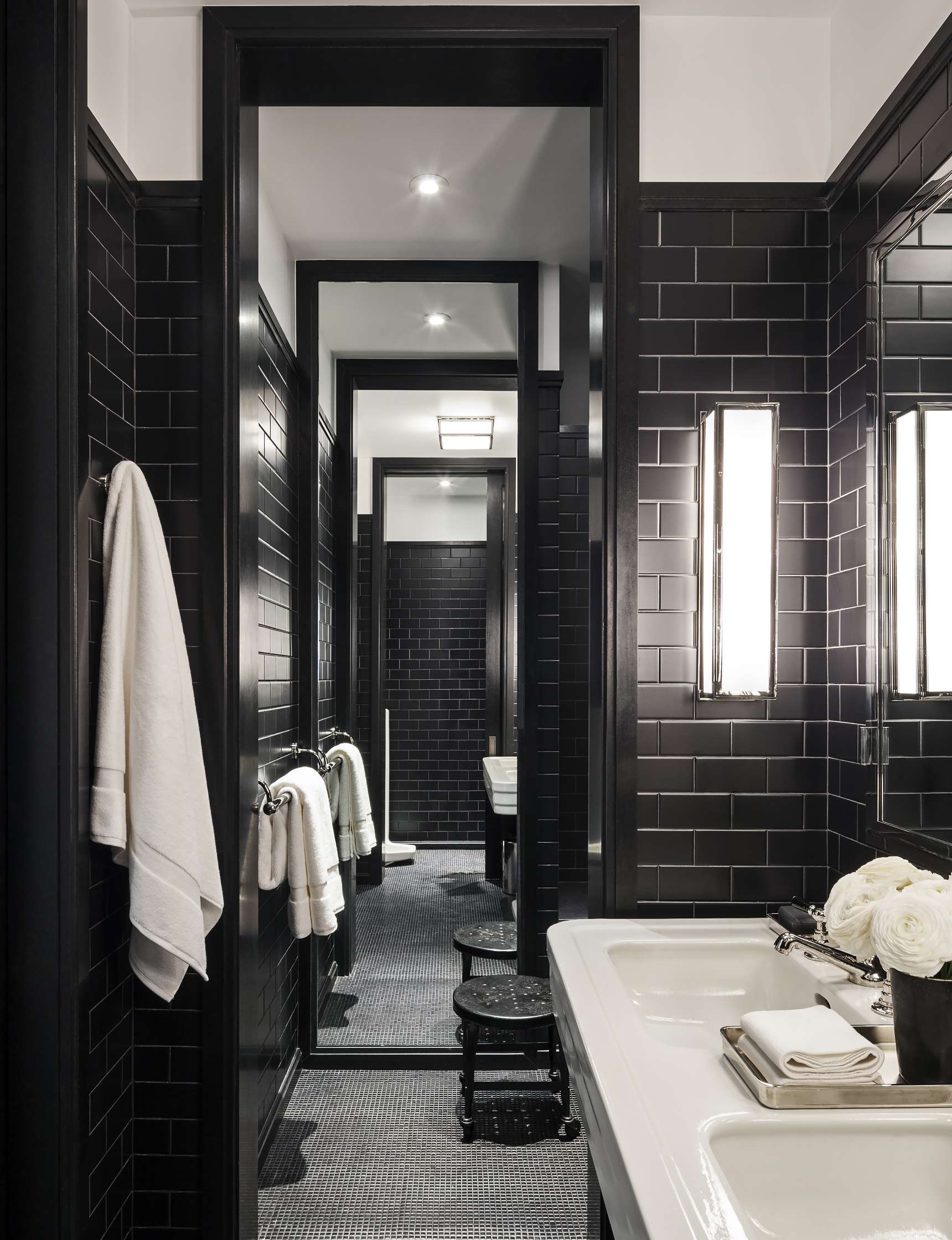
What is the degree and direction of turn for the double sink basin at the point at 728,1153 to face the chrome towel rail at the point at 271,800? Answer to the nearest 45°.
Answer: approximately 45° to its right

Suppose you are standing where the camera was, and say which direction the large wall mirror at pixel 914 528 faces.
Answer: facing to the left of the viewer

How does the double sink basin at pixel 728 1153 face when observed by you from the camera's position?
facing to the left of the viewer

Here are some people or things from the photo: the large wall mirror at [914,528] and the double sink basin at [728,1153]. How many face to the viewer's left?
2

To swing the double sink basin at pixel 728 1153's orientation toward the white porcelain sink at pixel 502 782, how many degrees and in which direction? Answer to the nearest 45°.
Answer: approximately 90° to its right
